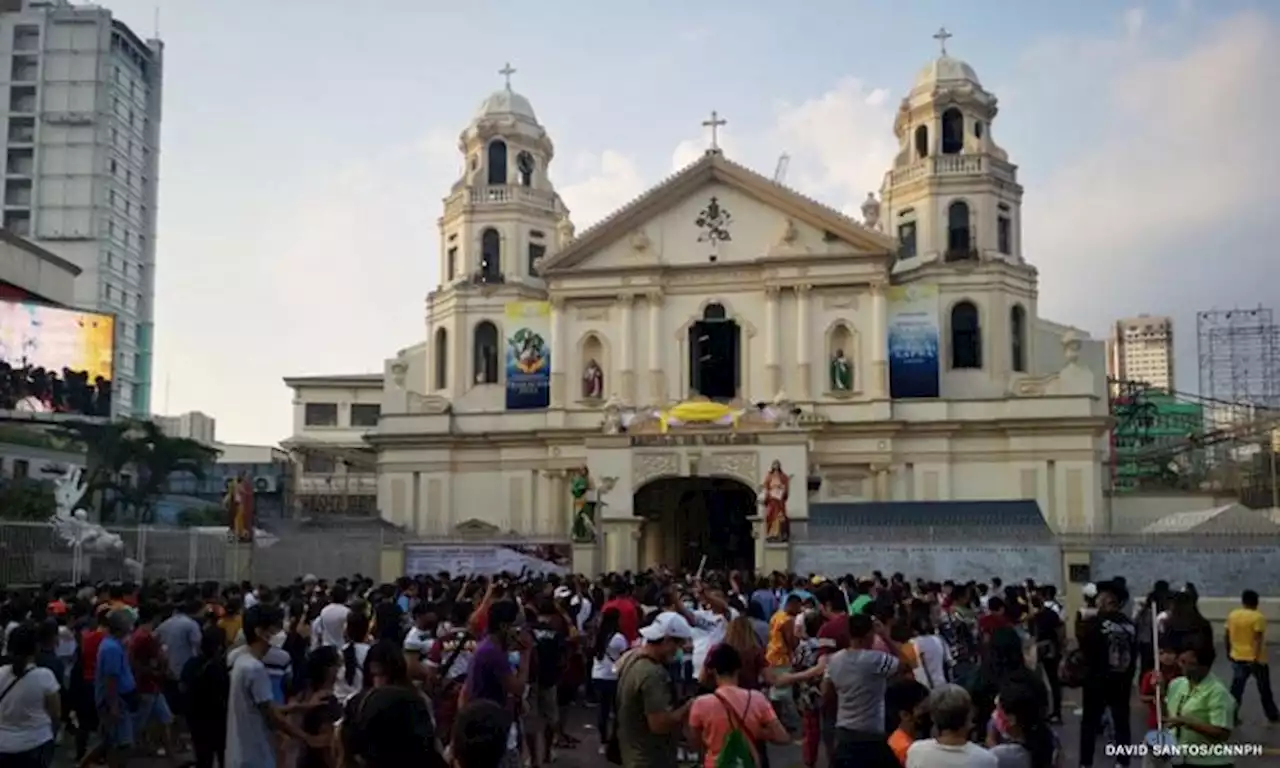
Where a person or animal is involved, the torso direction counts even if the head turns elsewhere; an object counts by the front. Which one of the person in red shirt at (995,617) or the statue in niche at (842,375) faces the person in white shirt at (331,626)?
the statue in niche

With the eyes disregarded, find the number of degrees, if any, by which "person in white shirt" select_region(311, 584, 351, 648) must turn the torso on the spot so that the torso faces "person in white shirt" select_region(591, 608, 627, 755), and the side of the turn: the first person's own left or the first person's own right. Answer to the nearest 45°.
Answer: approximately 90° to the first person's own right

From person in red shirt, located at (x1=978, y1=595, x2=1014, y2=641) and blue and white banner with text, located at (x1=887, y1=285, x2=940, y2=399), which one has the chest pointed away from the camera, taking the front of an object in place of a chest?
the person in red shirt

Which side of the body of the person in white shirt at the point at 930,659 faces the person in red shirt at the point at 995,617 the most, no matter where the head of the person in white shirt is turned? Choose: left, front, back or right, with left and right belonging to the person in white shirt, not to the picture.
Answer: front

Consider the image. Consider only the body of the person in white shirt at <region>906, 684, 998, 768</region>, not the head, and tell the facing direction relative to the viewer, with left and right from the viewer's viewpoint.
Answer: facing away from the viewer

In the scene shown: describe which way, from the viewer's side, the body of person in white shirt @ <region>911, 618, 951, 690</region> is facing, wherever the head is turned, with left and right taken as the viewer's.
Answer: facing away from the viewer

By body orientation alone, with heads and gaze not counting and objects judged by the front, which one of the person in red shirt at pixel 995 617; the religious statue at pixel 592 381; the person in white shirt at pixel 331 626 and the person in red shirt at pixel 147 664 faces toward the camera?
the religious statue

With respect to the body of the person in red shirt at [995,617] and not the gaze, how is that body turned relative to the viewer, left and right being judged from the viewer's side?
facing away from the viewer

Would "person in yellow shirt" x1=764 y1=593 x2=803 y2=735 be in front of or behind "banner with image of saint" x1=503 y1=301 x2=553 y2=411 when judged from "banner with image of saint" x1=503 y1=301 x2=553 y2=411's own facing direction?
in front

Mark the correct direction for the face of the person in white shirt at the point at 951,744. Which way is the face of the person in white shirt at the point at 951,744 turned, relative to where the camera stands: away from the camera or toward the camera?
away from the camera

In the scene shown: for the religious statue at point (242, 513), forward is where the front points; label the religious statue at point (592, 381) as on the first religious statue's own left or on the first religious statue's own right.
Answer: on the first religious statue's own left
